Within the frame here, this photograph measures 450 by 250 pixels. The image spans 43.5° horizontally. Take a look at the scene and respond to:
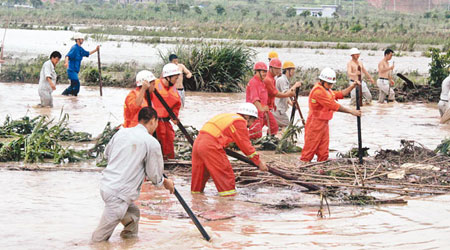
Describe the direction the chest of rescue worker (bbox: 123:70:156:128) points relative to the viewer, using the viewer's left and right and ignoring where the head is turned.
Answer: facing to the right of the viewer

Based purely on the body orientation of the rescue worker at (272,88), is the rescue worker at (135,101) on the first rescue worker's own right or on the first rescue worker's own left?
on the first rescue worker's own right

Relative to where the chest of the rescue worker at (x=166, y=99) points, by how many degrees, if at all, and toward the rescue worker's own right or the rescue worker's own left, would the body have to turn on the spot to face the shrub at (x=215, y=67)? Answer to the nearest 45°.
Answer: approximately 135° to the rescue worker's own left

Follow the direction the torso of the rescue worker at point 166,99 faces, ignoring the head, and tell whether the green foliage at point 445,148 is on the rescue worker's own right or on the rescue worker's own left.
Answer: on the rescue worker's own left
